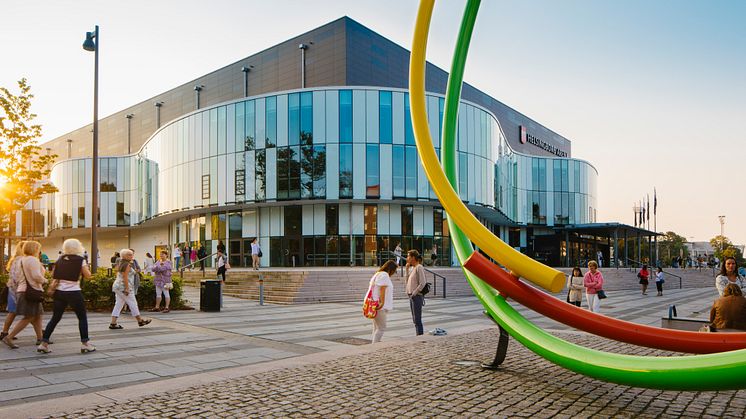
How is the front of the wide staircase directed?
toward the camera

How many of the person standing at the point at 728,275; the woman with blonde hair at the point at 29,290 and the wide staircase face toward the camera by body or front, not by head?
2

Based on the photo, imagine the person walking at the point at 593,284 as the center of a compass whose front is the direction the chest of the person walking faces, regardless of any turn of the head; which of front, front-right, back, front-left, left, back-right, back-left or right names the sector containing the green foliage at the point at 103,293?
right

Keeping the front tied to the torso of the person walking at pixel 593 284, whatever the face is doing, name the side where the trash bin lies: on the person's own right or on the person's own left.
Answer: on the person's own right

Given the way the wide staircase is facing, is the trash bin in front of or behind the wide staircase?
in front

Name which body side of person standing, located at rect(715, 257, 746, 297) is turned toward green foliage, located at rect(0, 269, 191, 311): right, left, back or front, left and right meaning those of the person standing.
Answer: right
